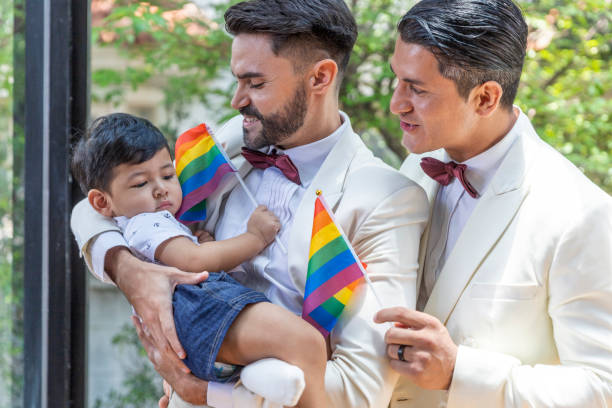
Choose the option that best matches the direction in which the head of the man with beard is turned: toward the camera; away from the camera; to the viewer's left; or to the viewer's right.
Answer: to the viewer's left

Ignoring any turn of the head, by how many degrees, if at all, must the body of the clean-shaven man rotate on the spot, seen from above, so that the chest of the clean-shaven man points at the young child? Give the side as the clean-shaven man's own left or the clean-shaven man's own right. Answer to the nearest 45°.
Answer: approximately 45° to the clean-shaven man's own right

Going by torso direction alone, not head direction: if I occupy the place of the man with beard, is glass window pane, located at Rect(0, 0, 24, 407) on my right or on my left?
on my right

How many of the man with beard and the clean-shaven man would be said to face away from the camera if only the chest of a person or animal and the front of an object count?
0

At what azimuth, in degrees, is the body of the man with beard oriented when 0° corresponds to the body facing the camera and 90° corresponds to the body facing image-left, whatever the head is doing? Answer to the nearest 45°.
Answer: approximately 45°

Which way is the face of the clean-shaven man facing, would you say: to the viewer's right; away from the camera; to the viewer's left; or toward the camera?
to the viewer's left
